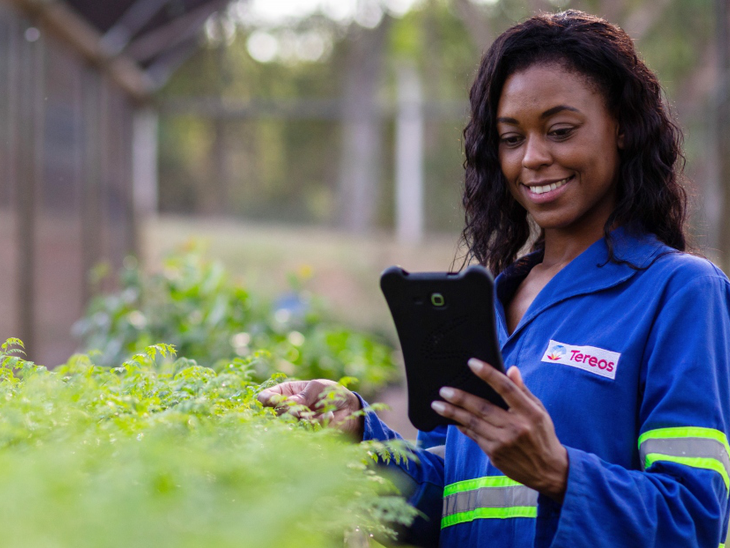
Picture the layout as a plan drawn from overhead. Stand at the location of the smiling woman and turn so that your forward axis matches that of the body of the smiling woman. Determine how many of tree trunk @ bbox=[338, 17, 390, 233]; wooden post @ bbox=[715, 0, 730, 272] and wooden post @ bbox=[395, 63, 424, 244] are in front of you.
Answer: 0

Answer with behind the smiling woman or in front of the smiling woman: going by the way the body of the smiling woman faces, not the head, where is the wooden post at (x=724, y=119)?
behind

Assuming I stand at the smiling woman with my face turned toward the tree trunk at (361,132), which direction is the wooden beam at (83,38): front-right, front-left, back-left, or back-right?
front-left

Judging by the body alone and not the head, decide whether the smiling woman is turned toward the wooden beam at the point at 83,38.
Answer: no

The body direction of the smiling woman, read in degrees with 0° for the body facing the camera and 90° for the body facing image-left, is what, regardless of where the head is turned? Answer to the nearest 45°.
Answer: approximately 45°

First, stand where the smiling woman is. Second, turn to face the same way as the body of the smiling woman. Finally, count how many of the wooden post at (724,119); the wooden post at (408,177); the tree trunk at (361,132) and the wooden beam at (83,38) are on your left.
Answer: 0

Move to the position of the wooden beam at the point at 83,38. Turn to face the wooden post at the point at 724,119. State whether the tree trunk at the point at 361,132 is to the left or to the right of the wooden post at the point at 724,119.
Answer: left

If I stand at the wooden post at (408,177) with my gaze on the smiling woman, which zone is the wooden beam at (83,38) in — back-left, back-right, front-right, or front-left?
front-right

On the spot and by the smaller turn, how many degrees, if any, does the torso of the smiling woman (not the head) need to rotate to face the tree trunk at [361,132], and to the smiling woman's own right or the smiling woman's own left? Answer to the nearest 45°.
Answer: approximately 135° to the smiling woman's own right

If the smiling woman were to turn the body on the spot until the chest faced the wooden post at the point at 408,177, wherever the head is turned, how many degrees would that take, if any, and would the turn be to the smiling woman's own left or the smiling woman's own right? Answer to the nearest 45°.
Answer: approximately 135° to the smiling woman's own right

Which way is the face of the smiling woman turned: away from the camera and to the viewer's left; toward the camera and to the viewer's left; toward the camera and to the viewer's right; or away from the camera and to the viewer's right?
toward the camera and to the viewer's left
